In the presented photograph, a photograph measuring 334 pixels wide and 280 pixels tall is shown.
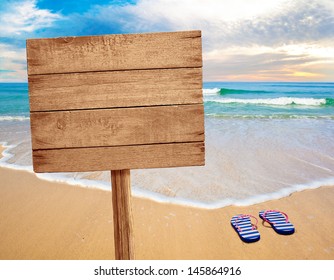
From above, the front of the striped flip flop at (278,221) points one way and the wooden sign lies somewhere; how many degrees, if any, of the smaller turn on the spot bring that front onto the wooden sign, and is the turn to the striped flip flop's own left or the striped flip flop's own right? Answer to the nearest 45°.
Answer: approximately 135° to the striped flip flop's own left

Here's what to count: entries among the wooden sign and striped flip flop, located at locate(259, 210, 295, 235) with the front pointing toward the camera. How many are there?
1

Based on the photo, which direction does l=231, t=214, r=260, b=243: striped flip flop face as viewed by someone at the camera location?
facing away from the viewer and to the left of the viewer

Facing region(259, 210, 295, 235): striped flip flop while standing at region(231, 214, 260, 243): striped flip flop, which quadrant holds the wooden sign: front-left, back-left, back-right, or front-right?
back-right

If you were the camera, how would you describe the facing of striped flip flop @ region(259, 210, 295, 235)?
facing away from the viewer and to the left of the viewer
